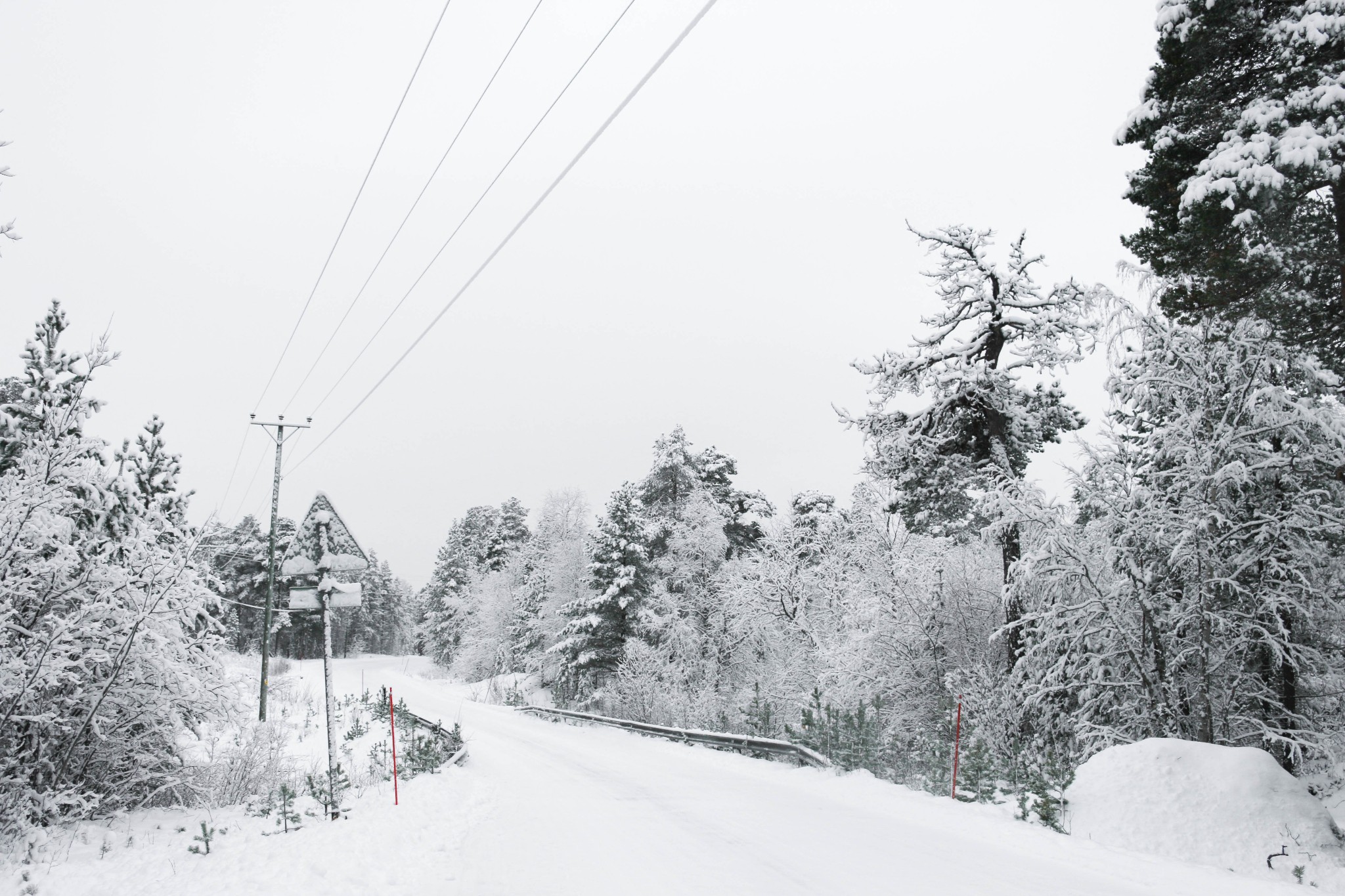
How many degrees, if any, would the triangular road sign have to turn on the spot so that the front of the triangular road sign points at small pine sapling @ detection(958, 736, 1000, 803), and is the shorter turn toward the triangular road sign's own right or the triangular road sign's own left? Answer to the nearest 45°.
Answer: approximately 90° to the triangular road sign's own right

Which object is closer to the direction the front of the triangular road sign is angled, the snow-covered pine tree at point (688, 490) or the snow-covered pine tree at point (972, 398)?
the snow-covered pine tree at point (688, 490)

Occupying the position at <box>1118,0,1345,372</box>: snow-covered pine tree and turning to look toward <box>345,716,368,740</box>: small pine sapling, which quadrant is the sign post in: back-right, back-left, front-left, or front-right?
front-left

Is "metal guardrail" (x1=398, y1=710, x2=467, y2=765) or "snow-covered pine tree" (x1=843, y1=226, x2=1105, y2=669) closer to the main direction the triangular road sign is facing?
the metal guardrail

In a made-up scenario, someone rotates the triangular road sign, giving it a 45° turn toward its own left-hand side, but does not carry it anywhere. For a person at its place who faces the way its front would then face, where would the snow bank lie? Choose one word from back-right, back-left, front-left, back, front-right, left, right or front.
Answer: back

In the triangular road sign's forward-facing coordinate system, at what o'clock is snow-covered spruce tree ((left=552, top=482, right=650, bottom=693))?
The snow-covered spruce tree is roughly at 1 o'clock from the triangular road sign.

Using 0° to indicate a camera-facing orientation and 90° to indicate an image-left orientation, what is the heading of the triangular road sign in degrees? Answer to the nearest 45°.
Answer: approximately 180°

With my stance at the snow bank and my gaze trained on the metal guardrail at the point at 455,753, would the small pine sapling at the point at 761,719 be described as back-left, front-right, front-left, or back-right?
front-right

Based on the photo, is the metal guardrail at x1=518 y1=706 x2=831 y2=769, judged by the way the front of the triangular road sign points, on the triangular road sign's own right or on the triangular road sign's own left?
on the triangular road sign's own right

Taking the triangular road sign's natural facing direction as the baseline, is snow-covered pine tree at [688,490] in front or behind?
in front

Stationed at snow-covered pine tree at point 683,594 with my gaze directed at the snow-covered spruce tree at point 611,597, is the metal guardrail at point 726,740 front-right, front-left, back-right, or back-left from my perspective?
front-left

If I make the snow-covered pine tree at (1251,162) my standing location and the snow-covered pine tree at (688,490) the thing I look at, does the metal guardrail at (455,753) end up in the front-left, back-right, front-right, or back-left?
front-left
